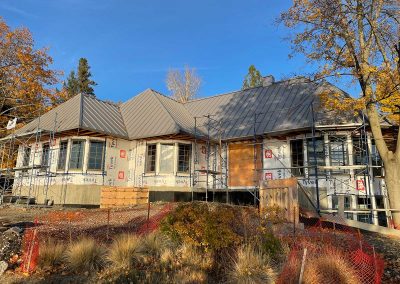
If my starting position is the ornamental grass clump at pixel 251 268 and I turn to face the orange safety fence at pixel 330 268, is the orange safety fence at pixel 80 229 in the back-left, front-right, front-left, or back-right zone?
back-left

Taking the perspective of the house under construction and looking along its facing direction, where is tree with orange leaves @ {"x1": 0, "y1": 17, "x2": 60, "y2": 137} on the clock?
The tree with orange leaves is roughly at 4 o'clock from the house under construction.

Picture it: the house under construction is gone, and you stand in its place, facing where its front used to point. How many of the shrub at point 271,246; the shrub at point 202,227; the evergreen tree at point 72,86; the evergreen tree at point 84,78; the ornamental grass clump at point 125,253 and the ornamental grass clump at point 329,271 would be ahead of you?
4

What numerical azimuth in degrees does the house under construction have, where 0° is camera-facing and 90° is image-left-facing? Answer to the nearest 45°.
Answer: approximately 0°

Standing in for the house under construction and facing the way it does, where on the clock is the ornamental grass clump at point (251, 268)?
The ornamental grass clump is roughly at 12 o'clock from the house under construction.

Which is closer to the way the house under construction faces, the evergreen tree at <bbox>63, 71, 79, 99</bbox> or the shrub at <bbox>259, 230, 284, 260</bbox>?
the shrub

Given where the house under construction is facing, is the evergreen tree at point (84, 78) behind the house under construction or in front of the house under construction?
behind

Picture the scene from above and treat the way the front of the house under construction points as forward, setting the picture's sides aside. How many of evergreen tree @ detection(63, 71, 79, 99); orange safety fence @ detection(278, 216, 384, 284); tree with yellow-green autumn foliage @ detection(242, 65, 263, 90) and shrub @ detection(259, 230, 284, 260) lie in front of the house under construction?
2

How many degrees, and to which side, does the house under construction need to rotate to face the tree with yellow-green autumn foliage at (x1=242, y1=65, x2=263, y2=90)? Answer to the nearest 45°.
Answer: approximately 180°
